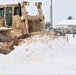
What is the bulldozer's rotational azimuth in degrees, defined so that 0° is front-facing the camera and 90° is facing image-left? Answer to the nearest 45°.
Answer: approximately 315°
